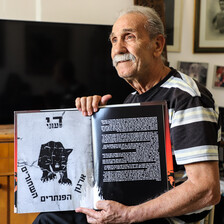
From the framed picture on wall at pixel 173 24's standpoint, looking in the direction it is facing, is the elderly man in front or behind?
in front

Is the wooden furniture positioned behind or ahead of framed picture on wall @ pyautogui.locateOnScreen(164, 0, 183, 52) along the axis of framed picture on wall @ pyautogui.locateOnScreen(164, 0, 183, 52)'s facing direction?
ahead

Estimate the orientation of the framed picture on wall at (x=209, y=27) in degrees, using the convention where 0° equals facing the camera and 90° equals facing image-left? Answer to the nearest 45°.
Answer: approximately 0°

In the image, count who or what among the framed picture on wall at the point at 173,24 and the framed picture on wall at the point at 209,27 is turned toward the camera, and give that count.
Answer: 2

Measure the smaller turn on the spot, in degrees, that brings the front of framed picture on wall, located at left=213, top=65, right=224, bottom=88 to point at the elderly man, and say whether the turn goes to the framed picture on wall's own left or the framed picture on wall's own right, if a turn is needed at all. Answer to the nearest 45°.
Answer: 0° — it already faces them
